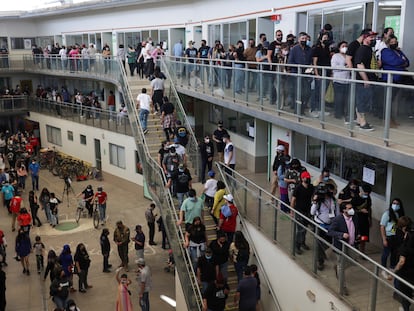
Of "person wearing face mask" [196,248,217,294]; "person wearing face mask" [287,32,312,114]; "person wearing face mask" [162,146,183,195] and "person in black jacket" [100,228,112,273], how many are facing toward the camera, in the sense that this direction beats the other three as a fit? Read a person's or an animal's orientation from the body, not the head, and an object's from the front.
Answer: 3

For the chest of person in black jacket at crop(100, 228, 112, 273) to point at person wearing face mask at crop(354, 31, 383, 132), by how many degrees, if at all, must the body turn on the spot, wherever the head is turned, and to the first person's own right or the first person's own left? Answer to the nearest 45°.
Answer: approximately 45° to the first person's own right

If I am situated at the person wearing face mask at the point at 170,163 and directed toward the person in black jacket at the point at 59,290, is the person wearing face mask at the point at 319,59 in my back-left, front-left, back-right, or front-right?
back-left

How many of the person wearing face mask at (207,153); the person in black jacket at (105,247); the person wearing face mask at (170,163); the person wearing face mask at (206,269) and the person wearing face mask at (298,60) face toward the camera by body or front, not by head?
4

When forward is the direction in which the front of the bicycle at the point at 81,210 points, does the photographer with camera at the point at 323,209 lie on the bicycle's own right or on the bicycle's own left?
on the bicycle's own left

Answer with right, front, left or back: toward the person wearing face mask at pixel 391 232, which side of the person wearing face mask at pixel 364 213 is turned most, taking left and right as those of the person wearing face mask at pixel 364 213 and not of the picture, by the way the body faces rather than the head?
left

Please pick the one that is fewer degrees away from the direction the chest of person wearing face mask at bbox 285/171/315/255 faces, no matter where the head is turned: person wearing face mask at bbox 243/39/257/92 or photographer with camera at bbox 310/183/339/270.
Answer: the photographer with camera

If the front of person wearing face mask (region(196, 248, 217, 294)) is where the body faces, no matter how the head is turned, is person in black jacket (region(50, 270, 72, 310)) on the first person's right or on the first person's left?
on the first person's right
